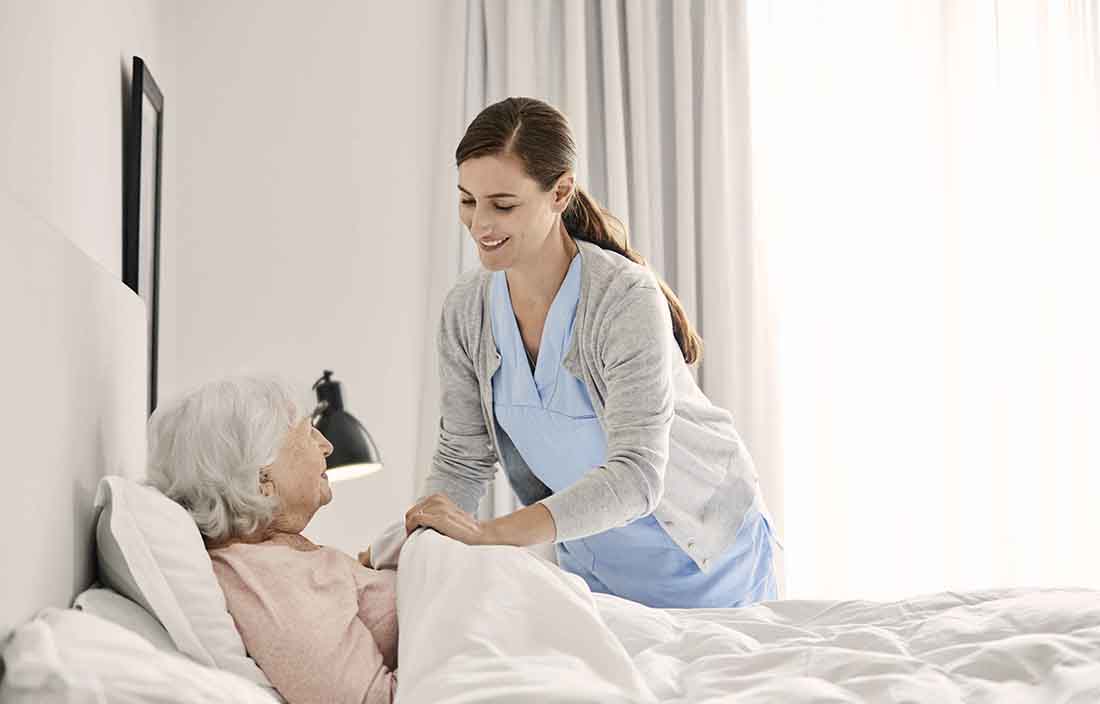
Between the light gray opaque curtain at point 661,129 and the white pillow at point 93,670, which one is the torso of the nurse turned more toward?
the white pillow

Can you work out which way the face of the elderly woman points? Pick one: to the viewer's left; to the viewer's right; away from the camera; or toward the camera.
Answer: to the viewer's right

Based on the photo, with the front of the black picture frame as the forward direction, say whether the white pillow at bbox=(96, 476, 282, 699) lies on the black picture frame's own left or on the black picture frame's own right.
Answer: on the black picture frame's own right

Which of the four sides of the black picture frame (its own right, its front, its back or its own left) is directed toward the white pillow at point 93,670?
right

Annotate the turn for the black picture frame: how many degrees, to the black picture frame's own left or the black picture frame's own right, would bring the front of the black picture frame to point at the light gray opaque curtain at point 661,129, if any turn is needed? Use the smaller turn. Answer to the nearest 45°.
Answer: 0° — it already faces it

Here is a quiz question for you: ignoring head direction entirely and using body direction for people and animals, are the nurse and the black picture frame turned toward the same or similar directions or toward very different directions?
very different directions

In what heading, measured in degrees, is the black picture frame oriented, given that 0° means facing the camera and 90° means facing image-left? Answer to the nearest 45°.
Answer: approximately 270°

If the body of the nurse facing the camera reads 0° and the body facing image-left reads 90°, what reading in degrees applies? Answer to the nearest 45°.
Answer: approximately 45°

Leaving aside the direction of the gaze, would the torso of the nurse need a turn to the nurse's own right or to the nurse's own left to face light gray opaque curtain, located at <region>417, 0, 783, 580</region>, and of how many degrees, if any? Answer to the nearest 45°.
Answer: approximately 135° to the nurse's own right

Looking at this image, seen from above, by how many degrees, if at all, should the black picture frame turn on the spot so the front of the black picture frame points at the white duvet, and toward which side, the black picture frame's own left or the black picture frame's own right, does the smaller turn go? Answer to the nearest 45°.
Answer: approximately 45° to the black picture frame's own right

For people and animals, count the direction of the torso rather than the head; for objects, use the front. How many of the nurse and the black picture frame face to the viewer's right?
1
